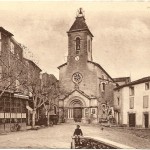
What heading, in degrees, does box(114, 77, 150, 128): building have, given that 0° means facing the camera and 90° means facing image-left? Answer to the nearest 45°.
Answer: approximately 45°

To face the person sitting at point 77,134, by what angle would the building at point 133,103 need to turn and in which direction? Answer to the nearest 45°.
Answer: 0° — it already faces them

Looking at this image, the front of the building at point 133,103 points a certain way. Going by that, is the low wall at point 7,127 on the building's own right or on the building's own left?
on the building's own right

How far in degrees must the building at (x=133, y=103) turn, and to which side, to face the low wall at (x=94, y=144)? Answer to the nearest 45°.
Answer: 0° — it already faces it

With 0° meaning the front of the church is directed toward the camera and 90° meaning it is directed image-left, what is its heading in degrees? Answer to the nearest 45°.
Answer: approximately 0°

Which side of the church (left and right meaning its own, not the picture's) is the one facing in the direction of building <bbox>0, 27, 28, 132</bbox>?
right

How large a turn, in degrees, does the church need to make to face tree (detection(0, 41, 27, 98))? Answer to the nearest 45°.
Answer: approximately 90° to its right
